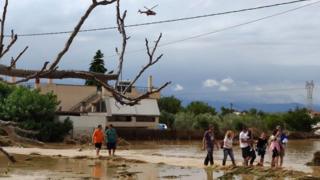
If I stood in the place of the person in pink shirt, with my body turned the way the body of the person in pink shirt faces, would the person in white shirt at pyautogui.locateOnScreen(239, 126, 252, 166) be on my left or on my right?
on my right

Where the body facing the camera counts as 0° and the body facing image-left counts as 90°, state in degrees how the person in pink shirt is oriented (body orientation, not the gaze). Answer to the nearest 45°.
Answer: approximately 45°
